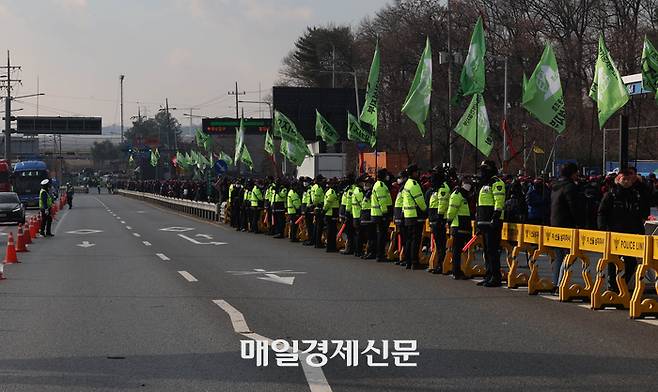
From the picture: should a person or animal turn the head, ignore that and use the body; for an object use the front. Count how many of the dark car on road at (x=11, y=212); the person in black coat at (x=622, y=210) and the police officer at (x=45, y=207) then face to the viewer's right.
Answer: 1

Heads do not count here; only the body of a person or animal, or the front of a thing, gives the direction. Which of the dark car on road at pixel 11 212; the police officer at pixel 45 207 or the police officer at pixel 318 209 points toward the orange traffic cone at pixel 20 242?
the dark car on road

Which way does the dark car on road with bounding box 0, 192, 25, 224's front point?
toward the camera

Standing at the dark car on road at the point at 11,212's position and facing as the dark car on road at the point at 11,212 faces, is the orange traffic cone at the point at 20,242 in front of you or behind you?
in front

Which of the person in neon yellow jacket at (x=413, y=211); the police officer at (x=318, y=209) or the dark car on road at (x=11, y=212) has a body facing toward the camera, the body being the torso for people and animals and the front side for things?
the dark car on road

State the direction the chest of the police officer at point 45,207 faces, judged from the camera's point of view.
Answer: to the viewer's right

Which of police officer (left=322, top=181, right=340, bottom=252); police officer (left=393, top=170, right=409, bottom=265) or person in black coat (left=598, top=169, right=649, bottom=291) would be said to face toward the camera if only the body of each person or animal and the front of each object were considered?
the person in black coat

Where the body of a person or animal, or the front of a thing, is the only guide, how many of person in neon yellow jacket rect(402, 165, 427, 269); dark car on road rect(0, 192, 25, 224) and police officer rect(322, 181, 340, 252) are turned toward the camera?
1

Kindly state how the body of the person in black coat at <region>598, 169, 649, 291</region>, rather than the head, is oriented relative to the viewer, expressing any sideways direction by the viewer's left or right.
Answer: facing the viewer
